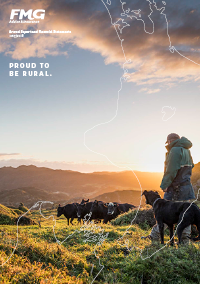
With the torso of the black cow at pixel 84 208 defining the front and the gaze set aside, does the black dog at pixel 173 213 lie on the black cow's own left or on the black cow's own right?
on the black cow's own left

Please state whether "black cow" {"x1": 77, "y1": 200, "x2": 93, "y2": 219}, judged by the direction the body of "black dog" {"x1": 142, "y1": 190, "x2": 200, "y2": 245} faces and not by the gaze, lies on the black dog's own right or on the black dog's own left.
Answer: on the black dog's own right

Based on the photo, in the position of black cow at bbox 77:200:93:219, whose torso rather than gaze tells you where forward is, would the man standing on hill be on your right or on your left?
on your left

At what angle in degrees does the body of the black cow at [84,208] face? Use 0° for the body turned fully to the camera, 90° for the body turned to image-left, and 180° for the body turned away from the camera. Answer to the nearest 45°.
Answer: approximately 45°

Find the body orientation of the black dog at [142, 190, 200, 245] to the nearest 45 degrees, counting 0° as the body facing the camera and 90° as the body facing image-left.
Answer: approximately 90°
